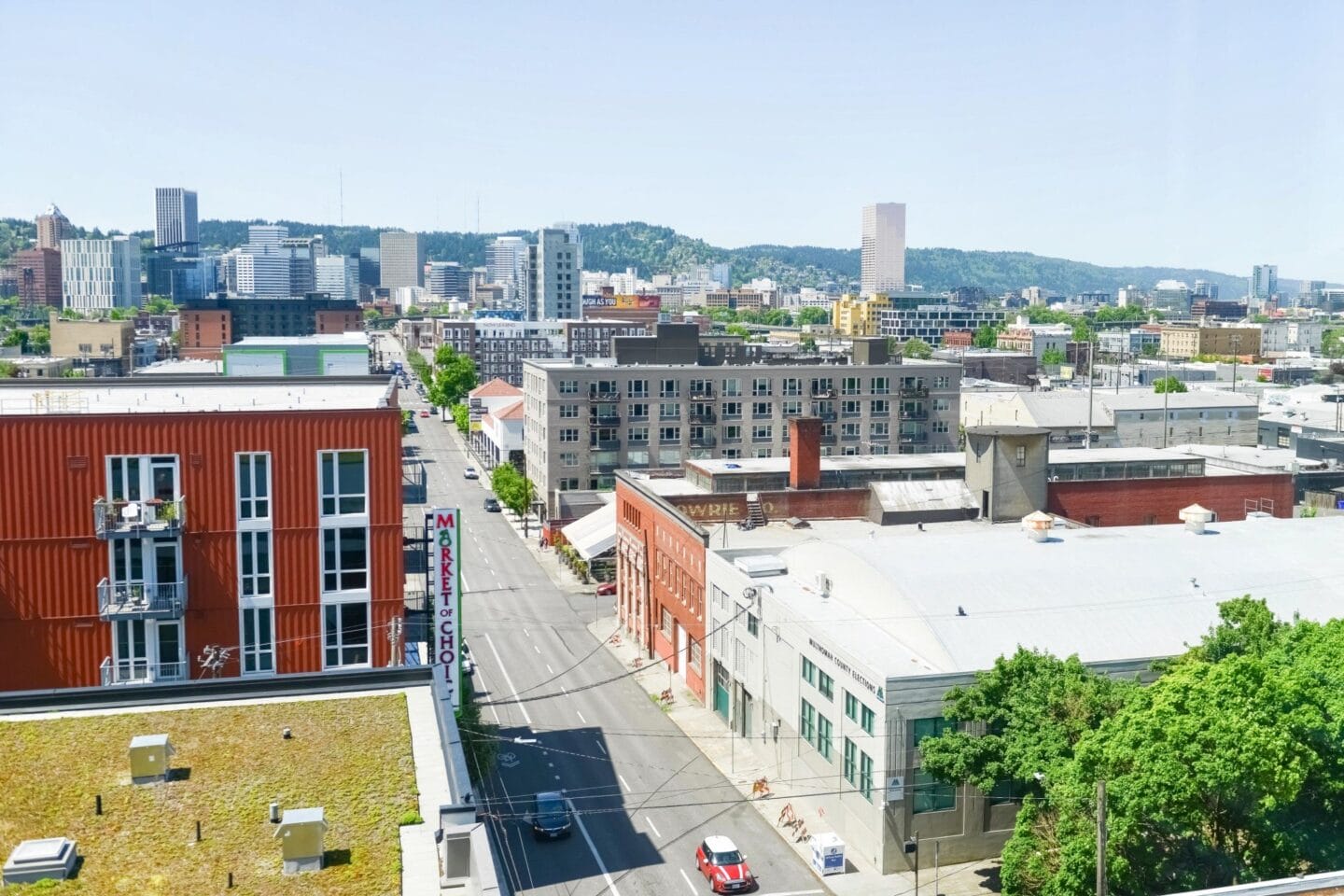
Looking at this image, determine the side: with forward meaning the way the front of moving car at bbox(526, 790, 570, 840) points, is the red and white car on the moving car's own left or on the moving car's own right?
on the moving car's own left

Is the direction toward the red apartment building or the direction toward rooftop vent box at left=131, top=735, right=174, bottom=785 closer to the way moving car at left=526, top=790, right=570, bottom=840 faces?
the rooftop vent box

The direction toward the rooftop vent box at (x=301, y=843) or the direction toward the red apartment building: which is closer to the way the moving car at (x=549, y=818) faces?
the rooftop vent box

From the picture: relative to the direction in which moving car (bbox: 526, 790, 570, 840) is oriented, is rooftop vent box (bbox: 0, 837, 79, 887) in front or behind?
in front

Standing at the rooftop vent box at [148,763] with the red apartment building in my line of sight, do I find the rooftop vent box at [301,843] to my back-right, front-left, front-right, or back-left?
back-right

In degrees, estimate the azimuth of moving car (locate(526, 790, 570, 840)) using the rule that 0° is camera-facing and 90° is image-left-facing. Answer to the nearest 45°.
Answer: approximately 0°

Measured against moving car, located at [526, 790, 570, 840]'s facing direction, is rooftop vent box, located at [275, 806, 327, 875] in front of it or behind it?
in front

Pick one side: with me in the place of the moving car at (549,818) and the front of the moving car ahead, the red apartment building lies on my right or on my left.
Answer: on my right
